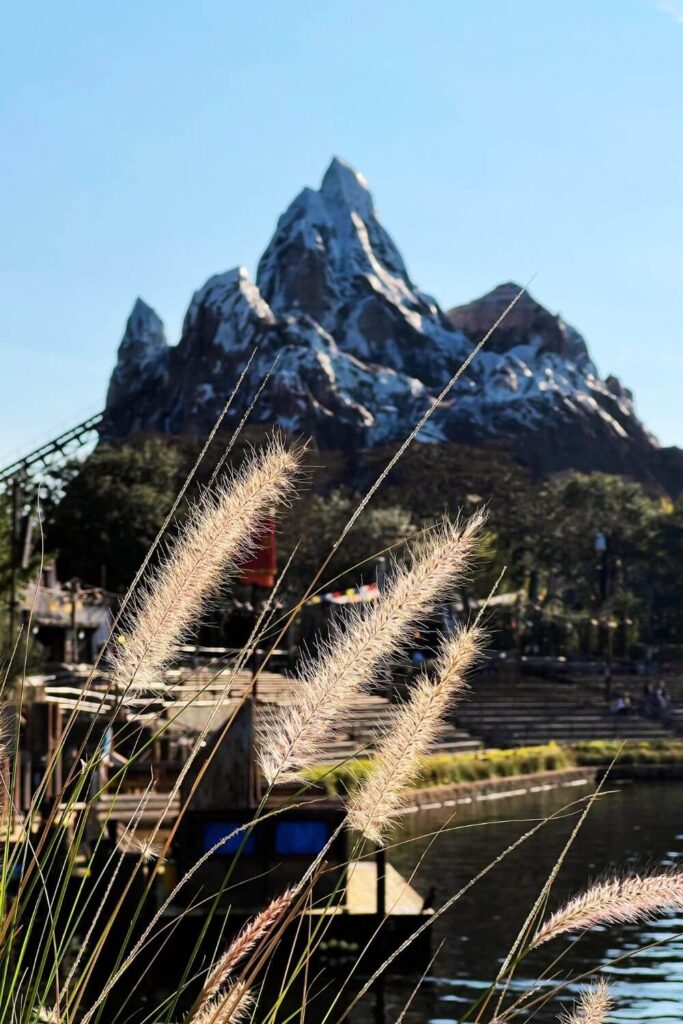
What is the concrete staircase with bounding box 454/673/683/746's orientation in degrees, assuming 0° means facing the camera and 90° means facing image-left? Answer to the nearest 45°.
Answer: approximately 0°

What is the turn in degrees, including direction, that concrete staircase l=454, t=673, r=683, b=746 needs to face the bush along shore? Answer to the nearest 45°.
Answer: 0° — it already faces it

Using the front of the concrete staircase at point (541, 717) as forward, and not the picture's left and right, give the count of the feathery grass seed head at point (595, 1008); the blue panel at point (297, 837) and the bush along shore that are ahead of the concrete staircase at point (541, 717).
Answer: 3

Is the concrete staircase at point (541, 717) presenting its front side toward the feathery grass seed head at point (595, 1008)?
yes

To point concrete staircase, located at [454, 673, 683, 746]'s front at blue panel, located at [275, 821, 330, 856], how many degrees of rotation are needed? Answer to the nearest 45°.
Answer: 0° — it already faces it
